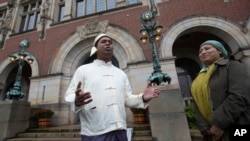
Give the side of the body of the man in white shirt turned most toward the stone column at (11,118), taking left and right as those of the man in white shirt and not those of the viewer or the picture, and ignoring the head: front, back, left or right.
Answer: back

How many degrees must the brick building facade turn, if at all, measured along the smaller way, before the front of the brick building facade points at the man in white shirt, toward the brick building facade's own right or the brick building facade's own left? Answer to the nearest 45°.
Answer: approximately 45° to the brick building facade's own left

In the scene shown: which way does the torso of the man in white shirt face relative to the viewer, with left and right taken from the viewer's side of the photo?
facing the viewer and to the right of the viewer

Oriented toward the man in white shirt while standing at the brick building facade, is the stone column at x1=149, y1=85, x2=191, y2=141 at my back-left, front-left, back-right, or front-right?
front-left

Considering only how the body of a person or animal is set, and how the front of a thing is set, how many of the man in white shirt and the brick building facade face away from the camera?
0

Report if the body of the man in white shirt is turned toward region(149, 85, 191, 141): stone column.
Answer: no
